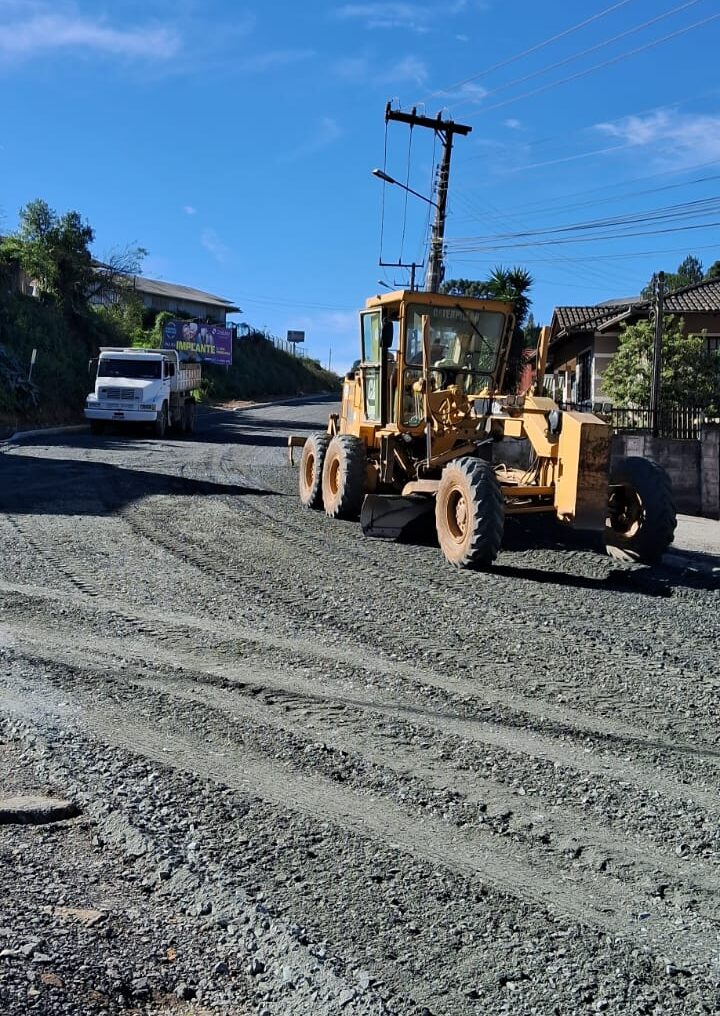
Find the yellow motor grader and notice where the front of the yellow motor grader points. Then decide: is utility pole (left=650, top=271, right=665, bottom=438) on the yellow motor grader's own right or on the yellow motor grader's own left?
on the yellow motor grader's own left

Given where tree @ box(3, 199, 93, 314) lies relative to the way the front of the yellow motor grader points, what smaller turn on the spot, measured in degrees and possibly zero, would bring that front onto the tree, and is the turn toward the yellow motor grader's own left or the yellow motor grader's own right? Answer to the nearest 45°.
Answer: approximately 180°

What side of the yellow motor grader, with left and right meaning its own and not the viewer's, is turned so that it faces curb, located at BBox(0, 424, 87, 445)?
back

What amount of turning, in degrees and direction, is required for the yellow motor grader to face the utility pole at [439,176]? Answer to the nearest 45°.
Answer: approximately 135° to its left

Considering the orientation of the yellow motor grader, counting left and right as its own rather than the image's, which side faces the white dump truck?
back

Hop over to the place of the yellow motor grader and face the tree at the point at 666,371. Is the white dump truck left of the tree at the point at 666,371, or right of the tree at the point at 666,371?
left

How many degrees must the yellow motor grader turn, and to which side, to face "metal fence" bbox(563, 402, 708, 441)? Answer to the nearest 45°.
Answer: approximately 90° to its left

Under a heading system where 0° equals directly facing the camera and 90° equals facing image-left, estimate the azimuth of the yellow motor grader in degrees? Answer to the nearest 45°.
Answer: approximately 315°

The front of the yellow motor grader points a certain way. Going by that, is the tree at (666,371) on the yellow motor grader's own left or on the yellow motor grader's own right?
on the yellow motor grader's own left
